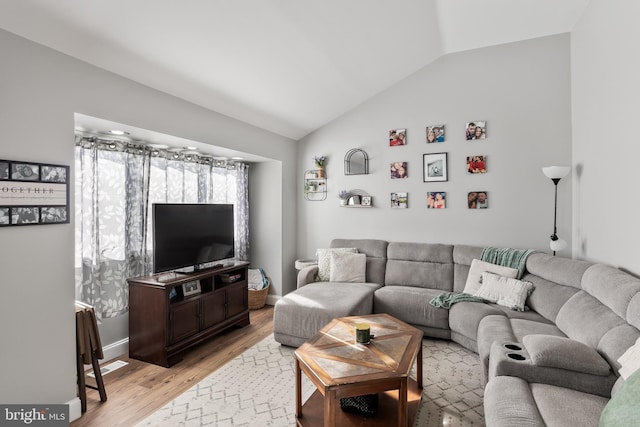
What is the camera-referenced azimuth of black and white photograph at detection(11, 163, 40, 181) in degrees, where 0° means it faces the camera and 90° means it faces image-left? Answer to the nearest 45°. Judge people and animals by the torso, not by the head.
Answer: approximately 0°

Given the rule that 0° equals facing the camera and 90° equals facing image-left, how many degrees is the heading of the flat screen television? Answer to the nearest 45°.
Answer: approximately 315°

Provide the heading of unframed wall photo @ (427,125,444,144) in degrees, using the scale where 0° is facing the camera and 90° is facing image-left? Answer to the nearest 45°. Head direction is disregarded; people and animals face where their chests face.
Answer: approximately 0°

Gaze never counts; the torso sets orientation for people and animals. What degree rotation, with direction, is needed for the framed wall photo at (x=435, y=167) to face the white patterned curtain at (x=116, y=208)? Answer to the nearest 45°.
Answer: approximately 45° to its right

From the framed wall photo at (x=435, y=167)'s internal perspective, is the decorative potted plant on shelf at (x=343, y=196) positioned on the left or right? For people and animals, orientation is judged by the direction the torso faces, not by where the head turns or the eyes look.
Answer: on its right

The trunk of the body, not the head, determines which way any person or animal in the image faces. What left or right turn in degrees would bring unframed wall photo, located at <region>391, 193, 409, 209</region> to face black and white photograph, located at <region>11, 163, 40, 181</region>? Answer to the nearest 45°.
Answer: approximately 45° to its right

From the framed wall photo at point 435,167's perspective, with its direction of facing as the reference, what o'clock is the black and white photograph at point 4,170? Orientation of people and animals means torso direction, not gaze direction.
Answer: The black and white photograph is roughly at 1 o'clock from the framed wall photo.

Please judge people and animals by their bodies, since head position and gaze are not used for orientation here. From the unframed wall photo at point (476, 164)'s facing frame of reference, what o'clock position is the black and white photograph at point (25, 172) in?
The black and white photograph is roughly at 1 o'clock from the unframed wall photo.
